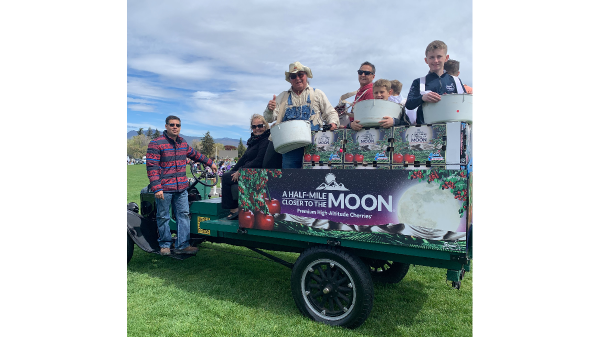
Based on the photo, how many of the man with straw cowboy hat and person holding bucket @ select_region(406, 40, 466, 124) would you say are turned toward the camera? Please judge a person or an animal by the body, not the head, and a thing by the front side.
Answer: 2

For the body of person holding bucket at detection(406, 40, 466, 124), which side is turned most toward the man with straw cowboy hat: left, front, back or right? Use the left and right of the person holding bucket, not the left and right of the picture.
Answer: right

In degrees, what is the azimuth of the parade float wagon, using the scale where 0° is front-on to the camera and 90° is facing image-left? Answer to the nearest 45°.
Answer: approximately 135°

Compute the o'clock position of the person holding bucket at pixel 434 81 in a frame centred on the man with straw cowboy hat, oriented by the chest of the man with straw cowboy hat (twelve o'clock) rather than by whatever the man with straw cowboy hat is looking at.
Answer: The person holding bucket is roughly at 10 o'clock from the man with straw cowboy hat.

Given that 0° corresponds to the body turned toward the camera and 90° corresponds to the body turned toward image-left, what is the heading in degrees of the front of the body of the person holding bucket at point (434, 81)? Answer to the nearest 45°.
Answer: approximately 0°
